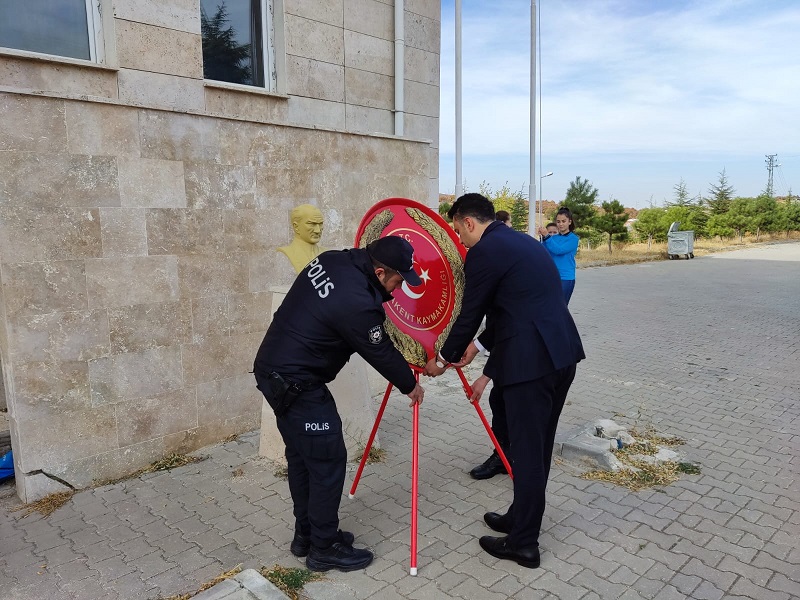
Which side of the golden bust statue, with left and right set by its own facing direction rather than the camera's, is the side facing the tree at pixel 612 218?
left

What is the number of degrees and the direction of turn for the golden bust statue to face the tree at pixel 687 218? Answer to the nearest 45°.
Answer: approximately 90° to its left

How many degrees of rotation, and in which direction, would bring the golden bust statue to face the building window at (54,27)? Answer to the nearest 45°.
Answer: approximately 135° to its right

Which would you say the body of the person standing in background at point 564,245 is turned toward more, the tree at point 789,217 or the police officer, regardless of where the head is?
the police officer

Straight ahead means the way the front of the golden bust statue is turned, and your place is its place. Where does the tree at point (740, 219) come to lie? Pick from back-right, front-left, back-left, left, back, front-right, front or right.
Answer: left

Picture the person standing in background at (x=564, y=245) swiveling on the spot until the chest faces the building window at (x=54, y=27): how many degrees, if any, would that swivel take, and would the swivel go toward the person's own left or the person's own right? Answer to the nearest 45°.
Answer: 0° — they already face it

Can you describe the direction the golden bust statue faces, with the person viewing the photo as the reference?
facing the viewer and to the right of the viewer

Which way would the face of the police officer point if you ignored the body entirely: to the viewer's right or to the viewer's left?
to the viewer's right

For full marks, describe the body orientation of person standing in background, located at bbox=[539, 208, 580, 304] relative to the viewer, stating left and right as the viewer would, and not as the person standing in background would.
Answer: facing the viewer and to the left of the viewer

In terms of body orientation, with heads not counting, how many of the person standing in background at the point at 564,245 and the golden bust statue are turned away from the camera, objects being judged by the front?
0
